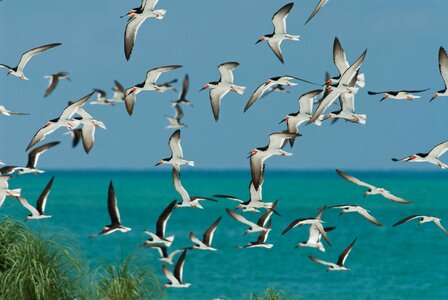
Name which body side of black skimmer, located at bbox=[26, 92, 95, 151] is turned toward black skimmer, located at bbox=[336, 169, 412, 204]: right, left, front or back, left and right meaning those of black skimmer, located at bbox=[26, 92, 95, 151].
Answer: back

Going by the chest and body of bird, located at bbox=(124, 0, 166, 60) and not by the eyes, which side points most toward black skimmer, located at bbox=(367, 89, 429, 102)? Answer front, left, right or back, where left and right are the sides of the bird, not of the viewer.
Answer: back

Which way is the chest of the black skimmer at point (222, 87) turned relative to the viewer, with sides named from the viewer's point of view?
facing to the left of the viewer

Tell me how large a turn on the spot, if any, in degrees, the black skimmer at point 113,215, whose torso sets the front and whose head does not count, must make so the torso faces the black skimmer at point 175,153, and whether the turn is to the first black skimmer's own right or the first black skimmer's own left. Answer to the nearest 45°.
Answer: approximately 135° to the first black skimmer's own right

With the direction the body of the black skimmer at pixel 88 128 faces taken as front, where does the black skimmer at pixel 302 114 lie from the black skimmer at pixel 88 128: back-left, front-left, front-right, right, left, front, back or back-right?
back

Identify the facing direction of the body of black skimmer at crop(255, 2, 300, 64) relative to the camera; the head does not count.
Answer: to the viewer's left

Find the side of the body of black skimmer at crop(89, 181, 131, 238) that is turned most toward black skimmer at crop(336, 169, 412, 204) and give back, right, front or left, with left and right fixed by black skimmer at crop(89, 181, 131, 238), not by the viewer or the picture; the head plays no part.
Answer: back

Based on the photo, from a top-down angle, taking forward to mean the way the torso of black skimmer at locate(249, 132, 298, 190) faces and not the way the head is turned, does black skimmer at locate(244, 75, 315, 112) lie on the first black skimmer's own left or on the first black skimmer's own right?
on the first black skimmer's own right

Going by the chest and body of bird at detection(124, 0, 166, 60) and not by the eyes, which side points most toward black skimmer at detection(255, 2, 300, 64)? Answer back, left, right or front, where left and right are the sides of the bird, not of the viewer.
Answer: back

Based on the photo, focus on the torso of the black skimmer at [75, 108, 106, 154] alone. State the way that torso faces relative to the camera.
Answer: to the viewer's left

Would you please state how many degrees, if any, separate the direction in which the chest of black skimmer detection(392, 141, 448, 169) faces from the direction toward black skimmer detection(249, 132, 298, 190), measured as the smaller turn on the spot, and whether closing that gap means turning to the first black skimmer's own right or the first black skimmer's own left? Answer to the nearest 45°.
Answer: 0° — it already faces it
